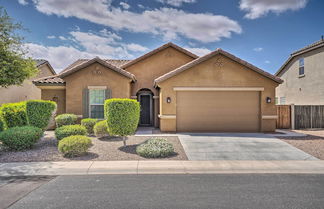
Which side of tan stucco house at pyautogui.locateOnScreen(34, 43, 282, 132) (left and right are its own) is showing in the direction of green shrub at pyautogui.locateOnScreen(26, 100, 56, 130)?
right

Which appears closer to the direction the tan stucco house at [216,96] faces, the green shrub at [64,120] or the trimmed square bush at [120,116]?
the trimmed square bush

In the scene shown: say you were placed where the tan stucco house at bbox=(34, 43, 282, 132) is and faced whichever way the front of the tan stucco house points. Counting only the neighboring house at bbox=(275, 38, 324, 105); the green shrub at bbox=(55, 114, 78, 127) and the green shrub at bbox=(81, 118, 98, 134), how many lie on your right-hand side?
2

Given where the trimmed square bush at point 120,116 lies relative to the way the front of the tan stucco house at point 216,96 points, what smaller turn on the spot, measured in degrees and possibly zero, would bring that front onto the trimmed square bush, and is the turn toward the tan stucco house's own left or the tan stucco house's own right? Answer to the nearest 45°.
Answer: approximately 45° to the tan stucco house's own right

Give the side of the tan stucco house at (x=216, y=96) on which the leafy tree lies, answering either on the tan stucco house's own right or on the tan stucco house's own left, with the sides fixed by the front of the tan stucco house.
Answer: on the tan stucco house's own right

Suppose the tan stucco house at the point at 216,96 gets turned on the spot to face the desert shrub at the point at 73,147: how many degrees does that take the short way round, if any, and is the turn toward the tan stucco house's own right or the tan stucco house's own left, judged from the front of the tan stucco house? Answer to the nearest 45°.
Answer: approximately 45° to the tan stucco house's own right

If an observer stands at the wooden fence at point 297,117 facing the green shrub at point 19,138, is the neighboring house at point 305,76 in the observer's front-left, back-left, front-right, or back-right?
back-right

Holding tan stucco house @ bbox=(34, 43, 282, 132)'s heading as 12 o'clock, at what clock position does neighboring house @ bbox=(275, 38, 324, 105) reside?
The neighboring house is roughly at 8 o'clock from the tan stucco house.

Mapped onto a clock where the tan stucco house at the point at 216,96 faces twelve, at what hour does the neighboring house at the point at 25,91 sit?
The neighboring house is roughly at 4 o'clock from the tan stucco house.

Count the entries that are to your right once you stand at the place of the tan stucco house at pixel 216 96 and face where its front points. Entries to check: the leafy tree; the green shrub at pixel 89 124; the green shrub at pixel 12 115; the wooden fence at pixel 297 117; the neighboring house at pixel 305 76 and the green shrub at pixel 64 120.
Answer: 4

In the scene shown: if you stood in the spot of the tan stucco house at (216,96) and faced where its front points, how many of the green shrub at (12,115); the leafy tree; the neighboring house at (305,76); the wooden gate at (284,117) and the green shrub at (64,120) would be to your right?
3

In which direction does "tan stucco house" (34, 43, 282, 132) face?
toward the camera

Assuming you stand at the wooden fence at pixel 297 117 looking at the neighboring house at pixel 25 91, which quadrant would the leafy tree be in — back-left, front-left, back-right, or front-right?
front-left

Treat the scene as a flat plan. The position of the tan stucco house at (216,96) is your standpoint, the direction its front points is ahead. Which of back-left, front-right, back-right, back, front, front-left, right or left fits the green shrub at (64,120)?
right

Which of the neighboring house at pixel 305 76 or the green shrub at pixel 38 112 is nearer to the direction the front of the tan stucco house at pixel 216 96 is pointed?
the green shrub

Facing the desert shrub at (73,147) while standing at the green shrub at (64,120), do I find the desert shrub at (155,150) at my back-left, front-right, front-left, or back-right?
front-left

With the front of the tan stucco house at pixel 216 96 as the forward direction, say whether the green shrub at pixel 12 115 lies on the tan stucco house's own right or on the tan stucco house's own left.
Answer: on the tan stucco house's own right

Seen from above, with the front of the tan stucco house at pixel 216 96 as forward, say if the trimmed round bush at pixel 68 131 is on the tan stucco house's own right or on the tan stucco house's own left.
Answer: on the tan stucco house's own right

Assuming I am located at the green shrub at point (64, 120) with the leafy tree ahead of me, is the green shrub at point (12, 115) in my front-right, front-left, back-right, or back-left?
front-left
